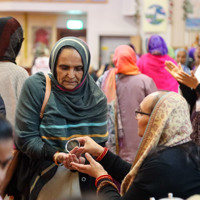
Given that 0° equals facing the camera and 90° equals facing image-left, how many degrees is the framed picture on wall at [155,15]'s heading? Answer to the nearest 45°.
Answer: approximately 0°

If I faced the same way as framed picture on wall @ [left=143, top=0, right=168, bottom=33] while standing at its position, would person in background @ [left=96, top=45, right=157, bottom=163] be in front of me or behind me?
in front

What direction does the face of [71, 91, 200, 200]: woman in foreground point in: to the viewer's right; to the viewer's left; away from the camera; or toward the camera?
to the viewer's left
